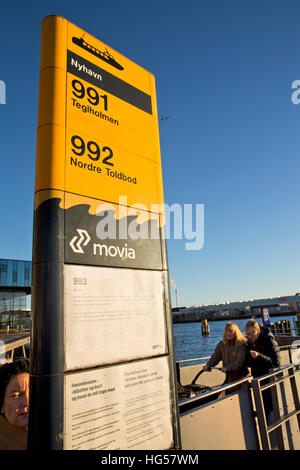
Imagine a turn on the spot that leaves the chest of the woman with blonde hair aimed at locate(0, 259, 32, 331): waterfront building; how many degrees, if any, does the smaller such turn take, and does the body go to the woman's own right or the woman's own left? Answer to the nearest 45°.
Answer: approximately 90° to the woman's own right

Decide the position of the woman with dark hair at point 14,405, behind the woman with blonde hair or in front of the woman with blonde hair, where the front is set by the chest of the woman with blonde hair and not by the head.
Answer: in front

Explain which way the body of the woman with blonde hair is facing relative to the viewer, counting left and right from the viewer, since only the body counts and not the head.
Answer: facing the viewer and to the left of the viewer
